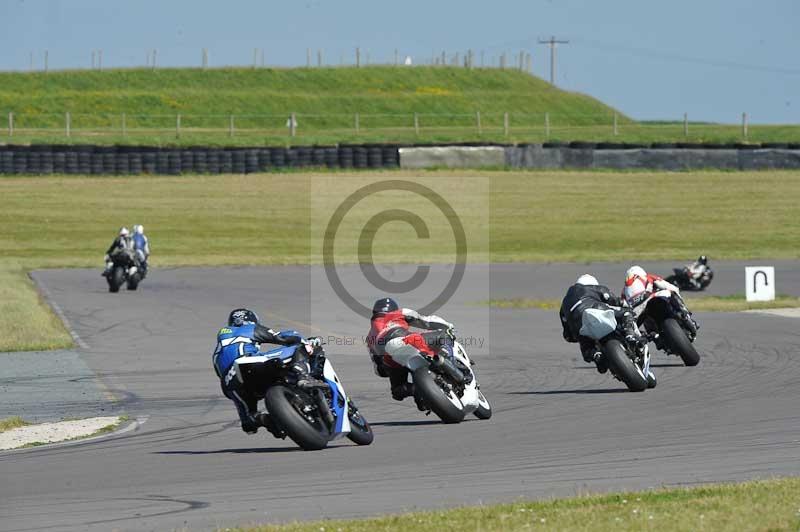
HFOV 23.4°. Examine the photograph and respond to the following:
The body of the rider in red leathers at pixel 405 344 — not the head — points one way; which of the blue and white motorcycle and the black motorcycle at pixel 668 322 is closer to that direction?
the black motorcycle

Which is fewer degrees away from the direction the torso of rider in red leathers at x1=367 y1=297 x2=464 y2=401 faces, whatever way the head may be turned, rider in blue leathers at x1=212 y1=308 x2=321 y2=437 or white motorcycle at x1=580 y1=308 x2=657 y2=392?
the white motorcycle

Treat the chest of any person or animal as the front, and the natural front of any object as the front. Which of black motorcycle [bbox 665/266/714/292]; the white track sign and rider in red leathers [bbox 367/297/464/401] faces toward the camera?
the white track sign

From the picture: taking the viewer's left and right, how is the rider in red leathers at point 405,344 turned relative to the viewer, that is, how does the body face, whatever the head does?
facing away from the viewer and to the right of the viewer

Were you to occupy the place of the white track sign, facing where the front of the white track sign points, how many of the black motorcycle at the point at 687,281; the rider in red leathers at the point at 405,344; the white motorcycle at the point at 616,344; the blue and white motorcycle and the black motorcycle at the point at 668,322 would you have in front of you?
4

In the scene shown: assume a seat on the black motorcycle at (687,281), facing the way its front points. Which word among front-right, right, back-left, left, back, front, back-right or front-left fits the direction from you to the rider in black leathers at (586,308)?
left

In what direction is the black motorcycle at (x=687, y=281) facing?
to the viewer's left

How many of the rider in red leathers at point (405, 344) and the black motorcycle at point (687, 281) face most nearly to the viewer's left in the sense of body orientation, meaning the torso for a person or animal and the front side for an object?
1

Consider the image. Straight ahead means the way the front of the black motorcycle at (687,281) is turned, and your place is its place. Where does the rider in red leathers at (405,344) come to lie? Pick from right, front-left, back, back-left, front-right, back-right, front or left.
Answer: left

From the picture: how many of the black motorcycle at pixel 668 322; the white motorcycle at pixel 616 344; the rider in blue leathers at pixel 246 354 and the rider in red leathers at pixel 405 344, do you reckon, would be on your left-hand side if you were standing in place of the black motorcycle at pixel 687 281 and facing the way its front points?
4

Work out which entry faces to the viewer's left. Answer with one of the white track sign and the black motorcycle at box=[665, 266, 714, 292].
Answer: the black motorcycle

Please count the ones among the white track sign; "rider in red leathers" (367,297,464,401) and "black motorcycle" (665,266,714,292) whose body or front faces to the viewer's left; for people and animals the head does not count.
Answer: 1

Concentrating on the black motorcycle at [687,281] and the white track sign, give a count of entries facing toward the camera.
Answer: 1

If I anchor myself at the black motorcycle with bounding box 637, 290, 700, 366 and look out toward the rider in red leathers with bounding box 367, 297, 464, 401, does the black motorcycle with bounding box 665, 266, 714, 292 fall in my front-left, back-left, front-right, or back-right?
back-right

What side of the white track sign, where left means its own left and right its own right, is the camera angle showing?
front
